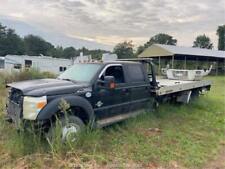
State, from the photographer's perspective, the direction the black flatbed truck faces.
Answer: facing the viewer and to the left of the viewer

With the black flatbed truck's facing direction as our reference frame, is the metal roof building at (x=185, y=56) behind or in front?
behind
